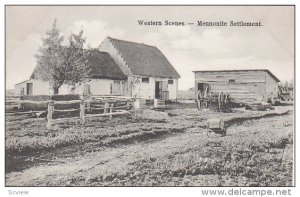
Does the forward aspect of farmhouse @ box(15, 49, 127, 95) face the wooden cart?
no

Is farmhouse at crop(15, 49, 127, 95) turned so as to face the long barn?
no

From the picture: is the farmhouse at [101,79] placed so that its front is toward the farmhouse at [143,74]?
no

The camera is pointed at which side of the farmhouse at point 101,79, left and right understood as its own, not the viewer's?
front
